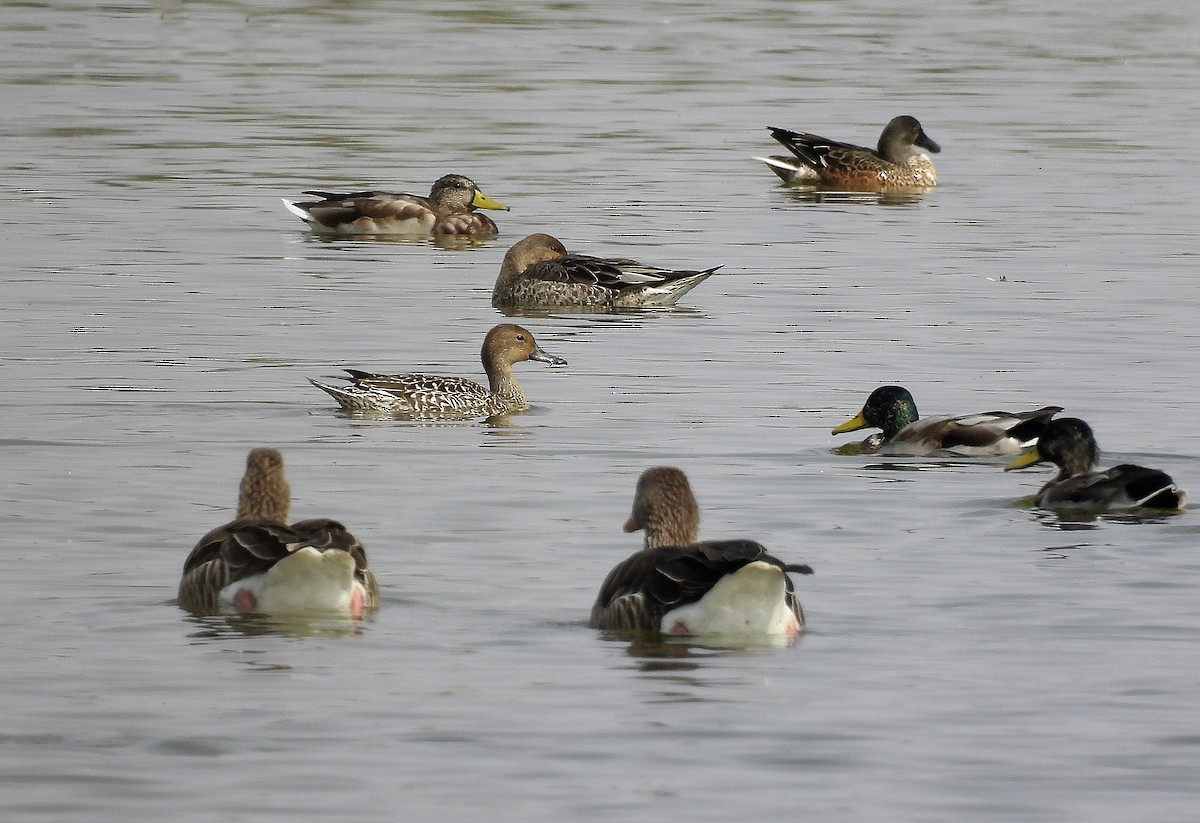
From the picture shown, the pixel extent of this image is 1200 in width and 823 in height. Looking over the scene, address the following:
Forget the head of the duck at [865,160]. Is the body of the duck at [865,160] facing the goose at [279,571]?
no

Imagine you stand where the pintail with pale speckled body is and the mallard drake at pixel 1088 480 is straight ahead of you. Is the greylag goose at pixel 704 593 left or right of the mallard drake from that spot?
right

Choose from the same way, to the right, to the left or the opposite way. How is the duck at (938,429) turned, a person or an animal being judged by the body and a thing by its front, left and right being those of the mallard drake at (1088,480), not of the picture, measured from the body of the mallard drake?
the same way

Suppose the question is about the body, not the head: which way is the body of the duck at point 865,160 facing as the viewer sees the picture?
to the viewer's right

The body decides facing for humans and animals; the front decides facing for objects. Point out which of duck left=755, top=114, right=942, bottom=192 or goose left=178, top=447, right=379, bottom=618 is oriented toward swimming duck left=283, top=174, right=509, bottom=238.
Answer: goose left=178, top=447, right=379, bottom=618

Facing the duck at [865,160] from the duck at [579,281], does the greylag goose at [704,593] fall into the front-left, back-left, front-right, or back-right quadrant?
back-right

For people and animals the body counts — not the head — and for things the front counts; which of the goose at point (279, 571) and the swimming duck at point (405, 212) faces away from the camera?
the goose

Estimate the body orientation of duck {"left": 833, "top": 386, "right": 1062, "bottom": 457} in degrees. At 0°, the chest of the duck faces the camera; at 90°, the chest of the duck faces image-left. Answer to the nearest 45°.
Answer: approximately 90°

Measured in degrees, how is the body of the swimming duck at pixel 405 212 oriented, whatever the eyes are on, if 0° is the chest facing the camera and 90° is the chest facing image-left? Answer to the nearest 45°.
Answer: approximately 270°

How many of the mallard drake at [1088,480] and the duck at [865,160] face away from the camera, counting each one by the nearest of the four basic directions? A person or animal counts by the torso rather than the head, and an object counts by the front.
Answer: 0

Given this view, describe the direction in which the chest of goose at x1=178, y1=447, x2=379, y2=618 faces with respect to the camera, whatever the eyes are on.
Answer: away from the camera

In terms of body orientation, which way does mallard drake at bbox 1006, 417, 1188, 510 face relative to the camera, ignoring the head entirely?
to the viewer's left

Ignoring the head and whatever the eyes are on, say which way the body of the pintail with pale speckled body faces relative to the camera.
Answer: to the viewer's right

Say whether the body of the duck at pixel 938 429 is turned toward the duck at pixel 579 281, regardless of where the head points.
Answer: no

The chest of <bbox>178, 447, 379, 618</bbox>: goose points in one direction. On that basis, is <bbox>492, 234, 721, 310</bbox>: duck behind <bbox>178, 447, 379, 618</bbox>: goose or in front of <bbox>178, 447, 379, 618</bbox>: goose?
in front
